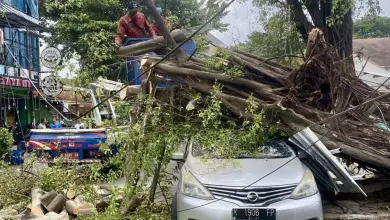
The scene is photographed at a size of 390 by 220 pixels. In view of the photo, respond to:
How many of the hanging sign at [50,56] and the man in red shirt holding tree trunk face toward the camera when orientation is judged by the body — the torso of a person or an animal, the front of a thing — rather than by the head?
2

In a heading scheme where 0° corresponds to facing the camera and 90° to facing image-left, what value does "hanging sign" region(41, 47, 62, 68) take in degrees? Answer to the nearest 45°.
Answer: approximately 0°

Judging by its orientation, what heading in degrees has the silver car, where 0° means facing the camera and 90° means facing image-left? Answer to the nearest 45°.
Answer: approximately 0°

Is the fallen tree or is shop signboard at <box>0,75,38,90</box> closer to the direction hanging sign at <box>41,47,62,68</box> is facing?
the fallen tree

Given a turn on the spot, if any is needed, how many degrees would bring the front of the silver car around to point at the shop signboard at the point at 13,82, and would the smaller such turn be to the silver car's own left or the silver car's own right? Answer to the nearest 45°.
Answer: approximately 135° to the silver car's own right

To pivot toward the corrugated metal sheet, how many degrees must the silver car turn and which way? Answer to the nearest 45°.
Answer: approximately 135° to its left

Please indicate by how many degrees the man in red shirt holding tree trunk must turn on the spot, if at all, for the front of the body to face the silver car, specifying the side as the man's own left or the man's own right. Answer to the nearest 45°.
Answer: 0° — they already face it

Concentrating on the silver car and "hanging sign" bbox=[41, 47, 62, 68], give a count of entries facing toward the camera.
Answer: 2
